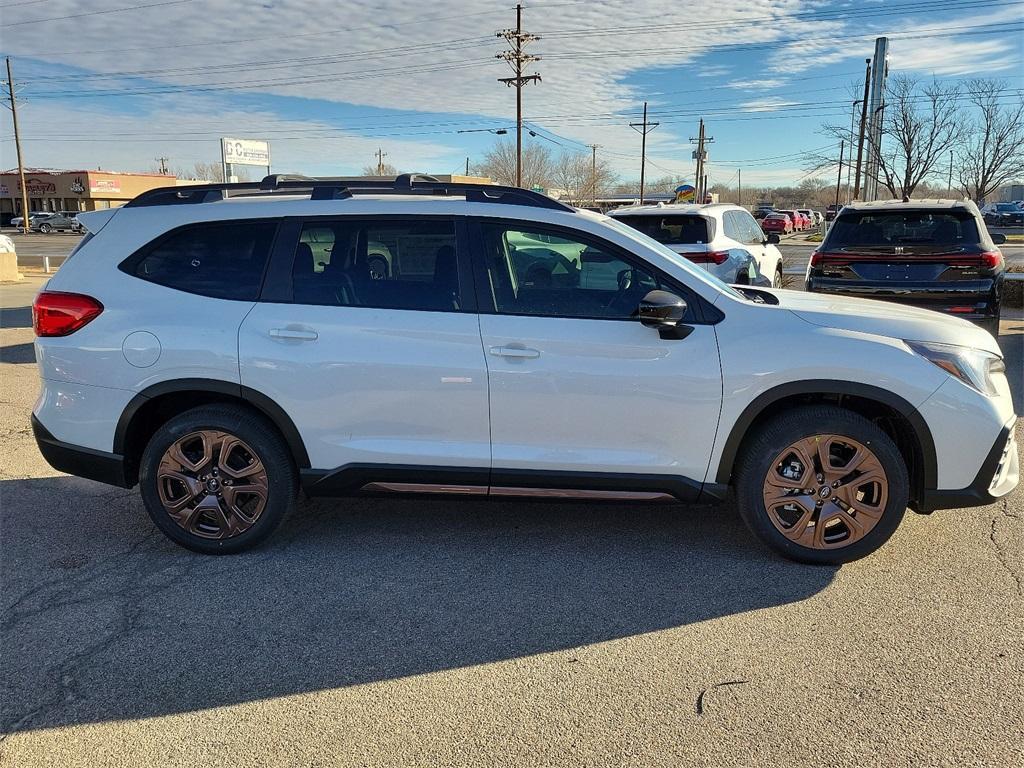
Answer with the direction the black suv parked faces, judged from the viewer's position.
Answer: facing away from the viewer

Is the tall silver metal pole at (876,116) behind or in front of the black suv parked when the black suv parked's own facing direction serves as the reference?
in front

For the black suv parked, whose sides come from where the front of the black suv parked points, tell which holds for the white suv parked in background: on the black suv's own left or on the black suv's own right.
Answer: on the black suv's own left

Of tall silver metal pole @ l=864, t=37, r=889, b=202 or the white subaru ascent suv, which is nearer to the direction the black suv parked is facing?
the tall silver metal pole

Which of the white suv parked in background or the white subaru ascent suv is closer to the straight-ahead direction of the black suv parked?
the white suv parked in background

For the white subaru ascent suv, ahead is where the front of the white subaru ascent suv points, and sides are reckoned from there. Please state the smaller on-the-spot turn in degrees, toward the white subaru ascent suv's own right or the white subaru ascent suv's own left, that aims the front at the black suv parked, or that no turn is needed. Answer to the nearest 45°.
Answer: approximately 45° to the white subaru ascent suv's own left

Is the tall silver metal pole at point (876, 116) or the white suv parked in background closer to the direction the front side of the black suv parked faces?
the tall silver metal pole

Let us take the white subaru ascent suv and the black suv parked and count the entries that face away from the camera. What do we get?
1

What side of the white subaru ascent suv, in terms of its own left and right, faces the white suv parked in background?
left

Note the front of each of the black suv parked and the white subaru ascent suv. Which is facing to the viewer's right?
the white subaru ascent suv

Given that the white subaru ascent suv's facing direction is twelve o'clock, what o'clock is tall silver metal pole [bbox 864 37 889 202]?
The tall silver metal pole is roughly at 10 o'clock from the white subaru ascent suv.

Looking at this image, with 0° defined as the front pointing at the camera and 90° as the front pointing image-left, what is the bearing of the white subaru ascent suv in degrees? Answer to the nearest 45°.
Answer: approximately 270°
